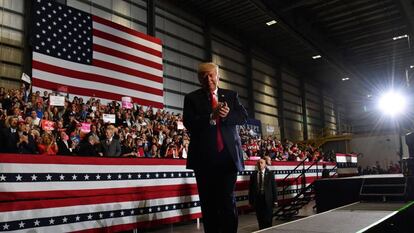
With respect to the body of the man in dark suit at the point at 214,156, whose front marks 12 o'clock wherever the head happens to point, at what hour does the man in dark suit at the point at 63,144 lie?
the man in dark suit at the point at 63,144 is roughly at 5 o'clock from the man in dark suit at the point at 214,156.

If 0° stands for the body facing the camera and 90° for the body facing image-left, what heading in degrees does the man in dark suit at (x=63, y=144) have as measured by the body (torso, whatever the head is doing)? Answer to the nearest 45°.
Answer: approximately 315°

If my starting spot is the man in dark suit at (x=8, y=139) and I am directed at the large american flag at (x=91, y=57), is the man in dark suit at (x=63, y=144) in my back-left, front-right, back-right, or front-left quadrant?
front-right

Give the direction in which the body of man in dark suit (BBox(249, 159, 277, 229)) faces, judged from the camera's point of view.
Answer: toward the camera

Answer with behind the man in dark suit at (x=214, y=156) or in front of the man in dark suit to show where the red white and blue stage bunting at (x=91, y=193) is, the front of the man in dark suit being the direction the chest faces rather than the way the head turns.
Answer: behind

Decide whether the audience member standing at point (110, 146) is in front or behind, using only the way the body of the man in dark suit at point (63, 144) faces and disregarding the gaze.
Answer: in front

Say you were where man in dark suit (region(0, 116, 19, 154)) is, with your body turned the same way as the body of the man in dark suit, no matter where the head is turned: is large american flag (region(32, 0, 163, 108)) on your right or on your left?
on your left

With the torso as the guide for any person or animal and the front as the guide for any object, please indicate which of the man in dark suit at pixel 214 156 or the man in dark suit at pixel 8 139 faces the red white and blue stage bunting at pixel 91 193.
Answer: the man in dark suit at pixel 8 139

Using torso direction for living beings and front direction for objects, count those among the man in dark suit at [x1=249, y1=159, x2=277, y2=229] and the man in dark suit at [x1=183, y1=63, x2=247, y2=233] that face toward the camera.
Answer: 2

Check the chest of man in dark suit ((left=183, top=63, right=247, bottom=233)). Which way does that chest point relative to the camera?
toward the camera

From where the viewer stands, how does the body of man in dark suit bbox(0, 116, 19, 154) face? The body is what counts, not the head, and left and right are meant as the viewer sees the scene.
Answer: facing the viewer and to the right of the viewer
